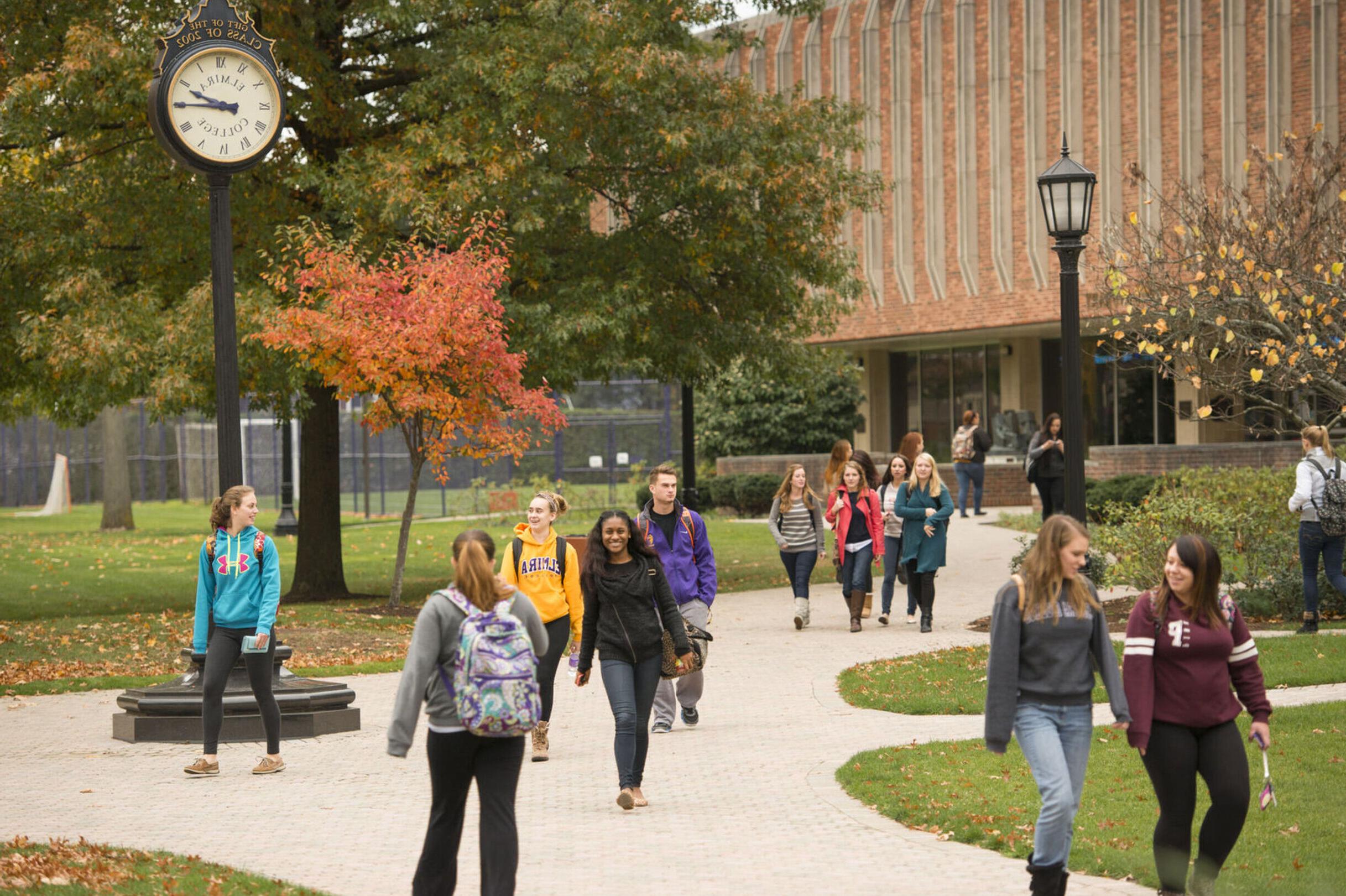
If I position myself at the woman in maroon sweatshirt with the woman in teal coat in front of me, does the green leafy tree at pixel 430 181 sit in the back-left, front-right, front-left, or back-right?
front-left

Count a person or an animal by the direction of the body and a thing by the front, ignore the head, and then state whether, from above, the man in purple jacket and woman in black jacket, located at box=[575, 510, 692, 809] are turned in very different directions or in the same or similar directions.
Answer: same or similar directions

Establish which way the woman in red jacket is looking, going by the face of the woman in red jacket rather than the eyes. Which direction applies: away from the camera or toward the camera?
toward the camera

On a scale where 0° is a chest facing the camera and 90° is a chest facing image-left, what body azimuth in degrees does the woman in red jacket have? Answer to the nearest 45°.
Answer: approximately 0°

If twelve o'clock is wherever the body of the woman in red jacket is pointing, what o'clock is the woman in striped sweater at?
The woman in striped sweater is roughly at 3 o'clock from the woman in red jacket.

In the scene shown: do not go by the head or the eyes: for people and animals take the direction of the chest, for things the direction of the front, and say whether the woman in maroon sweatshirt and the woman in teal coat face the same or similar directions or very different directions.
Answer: same or similar directions

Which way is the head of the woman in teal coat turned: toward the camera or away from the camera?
toward the camera

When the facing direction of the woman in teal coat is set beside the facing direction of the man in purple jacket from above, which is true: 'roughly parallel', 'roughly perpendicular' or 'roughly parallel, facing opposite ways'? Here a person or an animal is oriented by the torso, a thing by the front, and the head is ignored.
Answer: roughly parallel

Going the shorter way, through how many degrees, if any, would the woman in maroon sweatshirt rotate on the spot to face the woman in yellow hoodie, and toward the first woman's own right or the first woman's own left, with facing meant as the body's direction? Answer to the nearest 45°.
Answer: approximately 135° to the first woman's own right

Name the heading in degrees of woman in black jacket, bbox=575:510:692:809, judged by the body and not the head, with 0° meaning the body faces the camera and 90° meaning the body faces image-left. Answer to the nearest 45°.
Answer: approximately 0°

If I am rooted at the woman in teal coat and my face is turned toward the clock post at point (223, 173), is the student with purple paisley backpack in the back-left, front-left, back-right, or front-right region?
front-left

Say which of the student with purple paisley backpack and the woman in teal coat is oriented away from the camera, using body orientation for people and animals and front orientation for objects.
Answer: the student with purple paisley backpack

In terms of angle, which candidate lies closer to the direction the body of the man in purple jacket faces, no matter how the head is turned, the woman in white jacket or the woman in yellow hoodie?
the woman in yellow hoodie

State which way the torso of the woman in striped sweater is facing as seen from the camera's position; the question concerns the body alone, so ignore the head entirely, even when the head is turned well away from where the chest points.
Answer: toward the camera

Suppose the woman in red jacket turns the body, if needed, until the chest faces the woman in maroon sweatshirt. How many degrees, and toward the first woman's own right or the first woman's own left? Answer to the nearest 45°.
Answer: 0° — they already face them

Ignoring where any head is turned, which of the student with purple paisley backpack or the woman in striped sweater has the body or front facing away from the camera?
the student with purple paisley backpack

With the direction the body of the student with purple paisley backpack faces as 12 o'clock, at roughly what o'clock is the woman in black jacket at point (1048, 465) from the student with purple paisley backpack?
The woman in black jacket is roughly at 1 o'clock from the student with purple paisley backpack.
